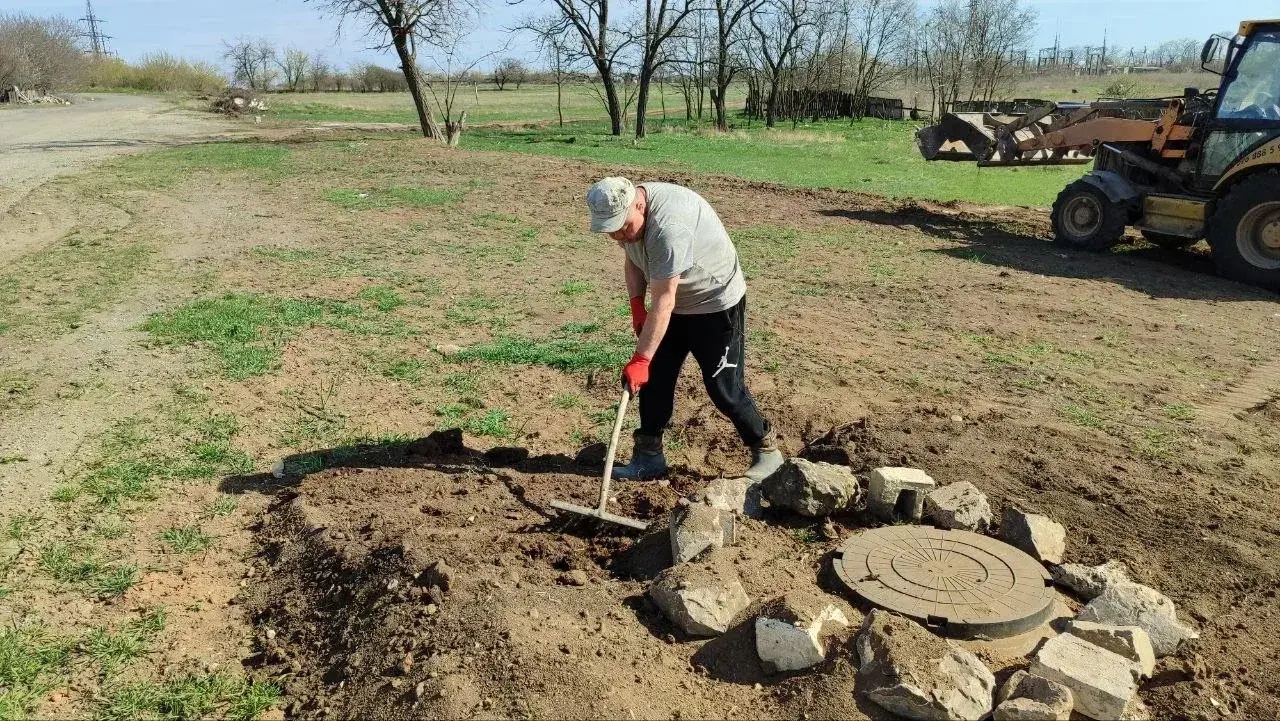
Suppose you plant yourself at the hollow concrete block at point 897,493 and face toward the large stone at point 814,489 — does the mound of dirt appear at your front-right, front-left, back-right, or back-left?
front-left

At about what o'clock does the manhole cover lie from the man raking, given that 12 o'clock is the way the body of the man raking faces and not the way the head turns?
The manhole cover is roughly at 9 o'clock from the man raking.

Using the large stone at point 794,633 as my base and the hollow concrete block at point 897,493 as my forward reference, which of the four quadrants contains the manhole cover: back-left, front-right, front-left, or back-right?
front-right

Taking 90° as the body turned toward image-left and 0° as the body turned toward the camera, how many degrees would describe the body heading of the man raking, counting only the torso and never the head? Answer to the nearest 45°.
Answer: approximately 45°

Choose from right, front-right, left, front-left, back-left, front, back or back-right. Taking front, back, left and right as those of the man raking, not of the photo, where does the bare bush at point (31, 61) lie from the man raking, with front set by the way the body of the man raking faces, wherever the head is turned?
right

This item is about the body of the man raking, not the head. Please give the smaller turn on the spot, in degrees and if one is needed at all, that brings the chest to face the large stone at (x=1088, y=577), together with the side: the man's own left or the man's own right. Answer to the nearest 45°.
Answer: approximately 90° to the man's own left

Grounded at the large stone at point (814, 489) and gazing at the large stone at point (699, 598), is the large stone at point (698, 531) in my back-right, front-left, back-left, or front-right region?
front-right

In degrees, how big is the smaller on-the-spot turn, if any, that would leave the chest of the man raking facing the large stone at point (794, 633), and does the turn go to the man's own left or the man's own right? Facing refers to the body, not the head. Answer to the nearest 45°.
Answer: approximately 45° to the man's own left

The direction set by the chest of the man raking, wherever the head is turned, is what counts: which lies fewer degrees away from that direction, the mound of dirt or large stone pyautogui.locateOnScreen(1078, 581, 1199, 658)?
the mound of dirt

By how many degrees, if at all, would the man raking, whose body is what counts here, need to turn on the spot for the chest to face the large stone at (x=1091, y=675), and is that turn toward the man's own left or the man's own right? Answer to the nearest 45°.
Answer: approximately 90° to the man's own left

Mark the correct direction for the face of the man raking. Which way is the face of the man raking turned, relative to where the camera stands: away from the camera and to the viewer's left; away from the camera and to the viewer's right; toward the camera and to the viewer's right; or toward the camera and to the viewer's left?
toward the camera and to the viewer's left

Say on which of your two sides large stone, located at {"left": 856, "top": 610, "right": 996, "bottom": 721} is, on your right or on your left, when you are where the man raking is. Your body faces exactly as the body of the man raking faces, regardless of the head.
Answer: on your left

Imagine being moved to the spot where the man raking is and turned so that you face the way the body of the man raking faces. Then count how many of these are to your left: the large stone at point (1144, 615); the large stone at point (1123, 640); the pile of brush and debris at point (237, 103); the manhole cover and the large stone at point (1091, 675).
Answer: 4

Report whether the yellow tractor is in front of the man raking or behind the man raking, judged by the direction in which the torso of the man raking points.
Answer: behind
